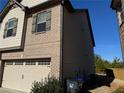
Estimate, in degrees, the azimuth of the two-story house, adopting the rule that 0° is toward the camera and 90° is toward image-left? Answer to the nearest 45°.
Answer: approximately 45°
